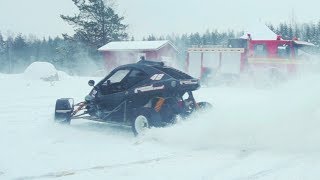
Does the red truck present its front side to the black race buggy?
no

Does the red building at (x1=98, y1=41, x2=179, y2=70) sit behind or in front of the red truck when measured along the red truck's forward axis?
behind

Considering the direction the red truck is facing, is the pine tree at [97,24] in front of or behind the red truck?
behind

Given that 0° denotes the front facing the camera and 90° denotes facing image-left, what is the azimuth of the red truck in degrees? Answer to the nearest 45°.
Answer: approximately 315°

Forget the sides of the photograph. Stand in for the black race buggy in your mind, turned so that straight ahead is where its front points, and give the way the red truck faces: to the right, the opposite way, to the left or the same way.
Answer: the opposite way

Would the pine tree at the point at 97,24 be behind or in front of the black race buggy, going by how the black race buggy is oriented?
in front

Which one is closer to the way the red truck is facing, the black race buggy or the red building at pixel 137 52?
the black race buggy

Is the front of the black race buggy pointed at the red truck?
no

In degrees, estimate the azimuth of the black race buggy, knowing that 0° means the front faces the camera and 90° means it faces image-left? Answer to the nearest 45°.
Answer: approximately 135°
